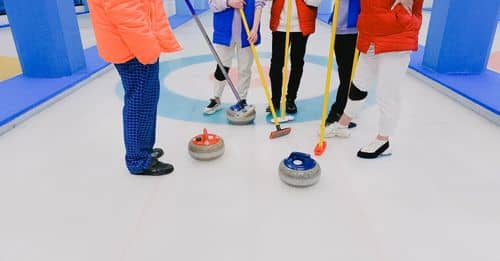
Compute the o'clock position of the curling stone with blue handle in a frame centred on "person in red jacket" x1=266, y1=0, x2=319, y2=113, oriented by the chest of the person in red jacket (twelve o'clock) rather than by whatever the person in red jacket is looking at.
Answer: The curling stone with blue handle is roughly at 12 o'clock from the person in red jacket.

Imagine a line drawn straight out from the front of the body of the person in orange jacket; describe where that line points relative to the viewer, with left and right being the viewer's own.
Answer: facing to the right of the viewer

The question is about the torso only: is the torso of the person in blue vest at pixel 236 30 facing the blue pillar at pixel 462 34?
no

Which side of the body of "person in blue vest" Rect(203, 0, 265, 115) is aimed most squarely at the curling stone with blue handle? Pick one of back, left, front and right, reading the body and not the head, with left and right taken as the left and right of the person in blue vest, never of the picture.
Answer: front

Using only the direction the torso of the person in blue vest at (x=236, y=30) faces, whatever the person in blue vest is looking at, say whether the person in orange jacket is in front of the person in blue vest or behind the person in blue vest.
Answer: in front

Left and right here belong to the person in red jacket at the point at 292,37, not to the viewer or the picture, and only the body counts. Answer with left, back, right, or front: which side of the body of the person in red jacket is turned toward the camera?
front

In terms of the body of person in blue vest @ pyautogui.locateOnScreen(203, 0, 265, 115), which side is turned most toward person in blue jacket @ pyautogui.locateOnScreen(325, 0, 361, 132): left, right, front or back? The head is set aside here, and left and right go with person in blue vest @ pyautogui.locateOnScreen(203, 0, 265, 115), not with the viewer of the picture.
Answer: left

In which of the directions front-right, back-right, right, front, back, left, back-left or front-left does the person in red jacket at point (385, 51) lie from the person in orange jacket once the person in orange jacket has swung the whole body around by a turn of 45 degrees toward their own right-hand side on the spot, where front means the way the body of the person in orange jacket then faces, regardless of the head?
front-left

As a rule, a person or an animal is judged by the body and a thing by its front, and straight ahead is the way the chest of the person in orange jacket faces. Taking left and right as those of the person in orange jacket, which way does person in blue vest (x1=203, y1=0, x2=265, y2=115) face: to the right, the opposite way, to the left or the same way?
to the right

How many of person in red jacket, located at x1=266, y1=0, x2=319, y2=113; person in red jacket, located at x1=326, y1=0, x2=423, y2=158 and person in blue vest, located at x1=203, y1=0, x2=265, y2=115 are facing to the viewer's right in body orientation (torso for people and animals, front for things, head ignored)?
0

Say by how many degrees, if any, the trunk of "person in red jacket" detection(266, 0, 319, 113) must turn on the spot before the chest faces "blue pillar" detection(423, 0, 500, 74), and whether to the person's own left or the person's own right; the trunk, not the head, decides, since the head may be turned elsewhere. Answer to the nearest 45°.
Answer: approximately 135° to the person's own left

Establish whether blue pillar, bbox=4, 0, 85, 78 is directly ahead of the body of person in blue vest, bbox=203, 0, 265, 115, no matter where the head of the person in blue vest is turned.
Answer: no

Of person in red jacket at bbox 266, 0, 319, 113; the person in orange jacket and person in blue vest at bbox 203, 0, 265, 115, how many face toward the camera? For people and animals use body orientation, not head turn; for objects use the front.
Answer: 2

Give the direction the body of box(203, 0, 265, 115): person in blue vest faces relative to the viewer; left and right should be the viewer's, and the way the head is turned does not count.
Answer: facing the viewer

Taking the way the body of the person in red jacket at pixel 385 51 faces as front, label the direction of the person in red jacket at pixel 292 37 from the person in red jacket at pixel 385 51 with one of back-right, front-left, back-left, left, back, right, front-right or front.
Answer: right
